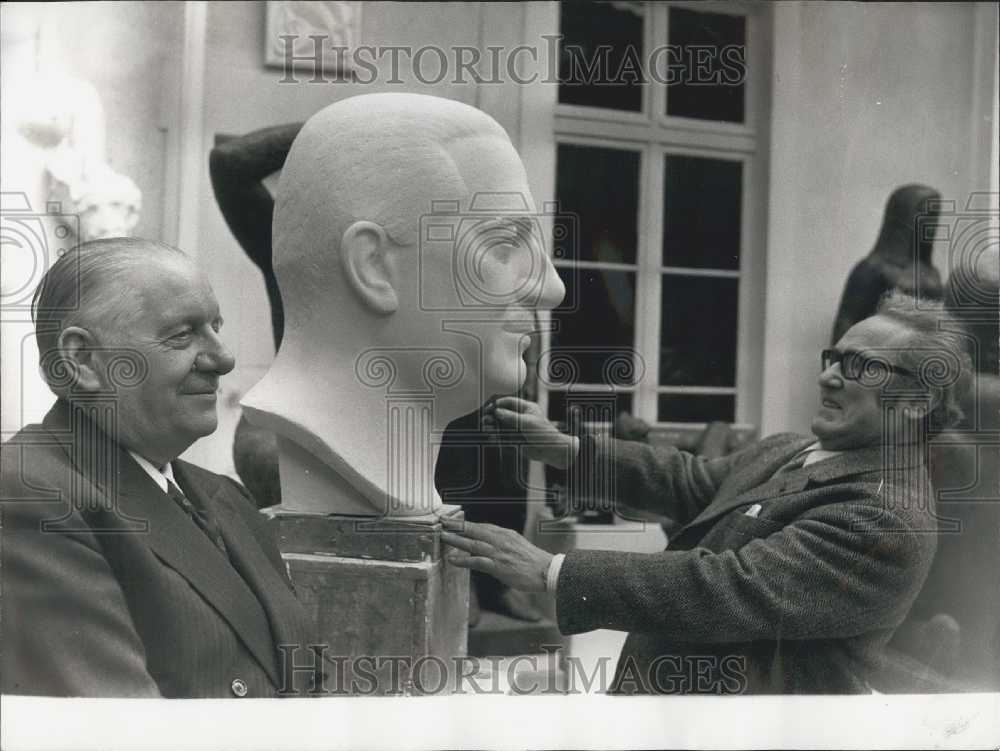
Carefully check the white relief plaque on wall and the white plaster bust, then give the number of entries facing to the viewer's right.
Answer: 1

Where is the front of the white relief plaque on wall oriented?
toward the camera

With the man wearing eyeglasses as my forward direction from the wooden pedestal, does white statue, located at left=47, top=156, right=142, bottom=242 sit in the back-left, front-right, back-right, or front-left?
back-left

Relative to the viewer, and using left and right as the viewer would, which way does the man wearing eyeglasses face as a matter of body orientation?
facing to the left of the viewer

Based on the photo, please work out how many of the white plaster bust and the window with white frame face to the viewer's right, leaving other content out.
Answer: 1

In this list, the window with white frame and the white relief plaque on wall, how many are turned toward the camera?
2

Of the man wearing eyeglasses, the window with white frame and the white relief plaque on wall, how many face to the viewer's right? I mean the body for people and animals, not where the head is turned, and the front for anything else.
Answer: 0

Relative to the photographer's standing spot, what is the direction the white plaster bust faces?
facing to the right of the viewer

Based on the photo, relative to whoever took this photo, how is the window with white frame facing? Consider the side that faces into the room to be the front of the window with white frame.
facing the viewer

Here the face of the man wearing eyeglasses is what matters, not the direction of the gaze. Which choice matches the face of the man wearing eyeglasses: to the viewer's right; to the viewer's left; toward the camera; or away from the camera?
to the viewer's left

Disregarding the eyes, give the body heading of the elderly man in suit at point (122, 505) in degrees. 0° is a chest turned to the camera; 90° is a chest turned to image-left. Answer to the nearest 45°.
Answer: approximately 315°

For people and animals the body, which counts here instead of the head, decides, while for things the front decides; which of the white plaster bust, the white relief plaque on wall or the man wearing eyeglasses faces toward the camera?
the white relief plaque on wall
